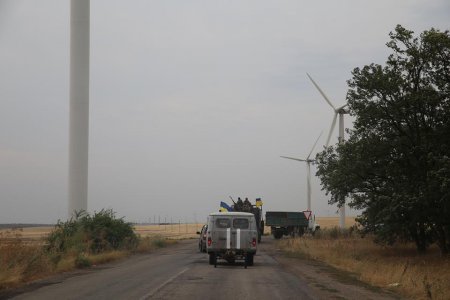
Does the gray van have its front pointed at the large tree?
no

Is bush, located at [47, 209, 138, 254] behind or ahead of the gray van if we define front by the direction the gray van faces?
ahead

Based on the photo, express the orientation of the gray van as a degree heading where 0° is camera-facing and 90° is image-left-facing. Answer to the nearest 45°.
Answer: approximately 180°

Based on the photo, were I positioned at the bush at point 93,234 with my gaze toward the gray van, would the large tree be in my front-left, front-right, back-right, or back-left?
front-left
